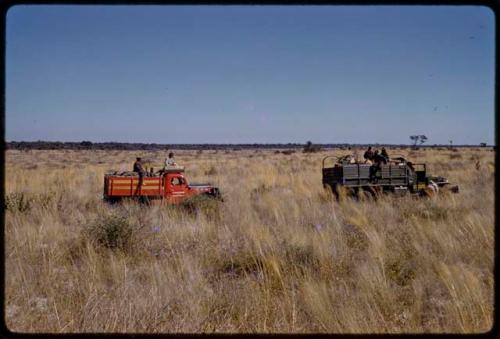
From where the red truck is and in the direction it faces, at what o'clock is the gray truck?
The gray truck is roughly at 12 o'clock from the red truck.

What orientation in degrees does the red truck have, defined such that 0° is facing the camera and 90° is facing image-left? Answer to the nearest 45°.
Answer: approximately 270°

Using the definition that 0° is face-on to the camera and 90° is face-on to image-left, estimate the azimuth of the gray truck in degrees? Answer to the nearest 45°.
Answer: approximately 270°

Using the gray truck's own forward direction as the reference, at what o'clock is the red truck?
The red truck is roughly at 5 o'clock from the gray truck.

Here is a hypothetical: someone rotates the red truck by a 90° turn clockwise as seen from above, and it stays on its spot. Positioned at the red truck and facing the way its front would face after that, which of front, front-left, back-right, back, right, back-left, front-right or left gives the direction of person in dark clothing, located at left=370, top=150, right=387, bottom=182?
left

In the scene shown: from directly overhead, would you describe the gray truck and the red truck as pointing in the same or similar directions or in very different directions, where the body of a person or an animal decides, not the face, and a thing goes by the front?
same or similar directions

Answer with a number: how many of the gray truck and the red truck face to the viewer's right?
2
